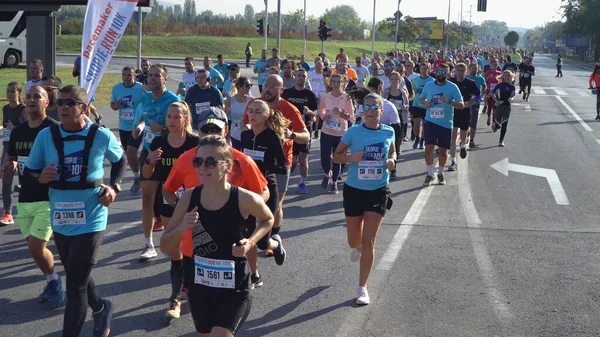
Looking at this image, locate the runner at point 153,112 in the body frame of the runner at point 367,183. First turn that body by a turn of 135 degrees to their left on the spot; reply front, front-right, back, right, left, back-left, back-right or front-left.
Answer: left

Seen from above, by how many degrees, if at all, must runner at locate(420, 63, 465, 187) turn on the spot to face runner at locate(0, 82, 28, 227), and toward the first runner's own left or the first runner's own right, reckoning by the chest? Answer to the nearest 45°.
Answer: approximately 45° to the first runner's own right

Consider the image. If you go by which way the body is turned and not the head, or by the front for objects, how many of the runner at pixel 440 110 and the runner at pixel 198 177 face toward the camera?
2

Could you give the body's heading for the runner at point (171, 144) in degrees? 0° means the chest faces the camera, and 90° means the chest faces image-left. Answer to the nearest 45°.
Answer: approximately 45°

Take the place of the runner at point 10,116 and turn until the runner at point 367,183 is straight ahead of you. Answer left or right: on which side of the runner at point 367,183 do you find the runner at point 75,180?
right

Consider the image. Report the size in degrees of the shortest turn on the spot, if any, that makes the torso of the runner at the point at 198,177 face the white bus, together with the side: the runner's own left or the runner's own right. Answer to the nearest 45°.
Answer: approximately 180°

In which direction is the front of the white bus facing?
to the viewer's right

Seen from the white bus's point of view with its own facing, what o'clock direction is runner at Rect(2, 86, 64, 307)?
The runner is roughly at 3 o'clock from the white bus.
